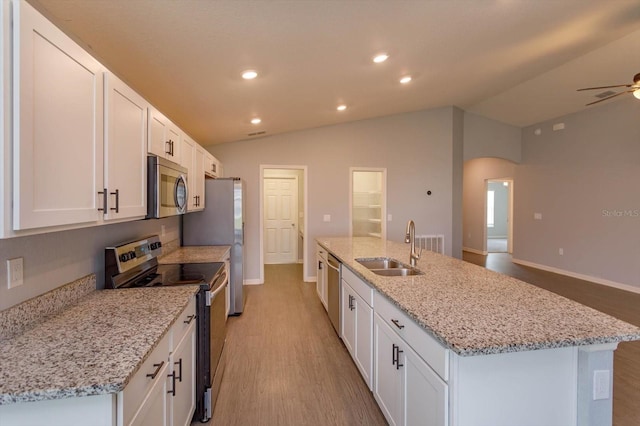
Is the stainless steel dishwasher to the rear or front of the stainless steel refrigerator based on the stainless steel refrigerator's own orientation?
to the front

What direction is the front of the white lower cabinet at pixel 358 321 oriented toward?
to the viewer's left

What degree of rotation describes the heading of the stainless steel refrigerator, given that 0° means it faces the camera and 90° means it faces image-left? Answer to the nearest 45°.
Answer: approximately 270°

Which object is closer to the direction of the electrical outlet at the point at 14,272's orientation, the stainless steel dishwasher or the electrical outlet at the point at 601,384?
the electrical outlet

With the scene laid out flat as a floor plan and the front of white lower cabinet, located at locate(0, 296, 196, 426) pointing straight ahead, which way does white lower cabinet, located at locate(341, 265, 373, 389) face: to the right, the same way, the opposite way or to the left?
the opposite way

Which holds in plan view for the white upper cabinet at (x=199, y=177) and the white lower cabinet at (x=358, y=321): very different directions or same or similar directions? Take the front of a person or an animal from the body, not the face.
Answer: very different directions

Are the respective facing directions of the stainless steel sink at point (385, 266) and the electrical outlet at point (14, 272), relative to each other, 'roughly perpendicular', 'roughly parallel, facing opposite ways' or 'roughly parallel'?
roughly parallel, facing opposite ways

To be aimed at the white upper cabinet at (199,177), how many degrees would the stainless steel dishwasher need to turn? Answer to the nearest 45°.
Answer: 0° — it already faces it

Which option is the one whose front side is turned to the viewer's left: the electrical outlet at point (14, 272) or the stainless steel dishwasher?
the stainless steel dishwasher

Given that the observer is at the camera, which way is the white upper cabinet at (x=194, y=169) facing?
facing to the right of the viewer

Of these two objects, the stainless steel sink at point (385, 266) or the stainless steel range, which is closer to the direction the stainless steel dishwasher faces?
the stainless steel range

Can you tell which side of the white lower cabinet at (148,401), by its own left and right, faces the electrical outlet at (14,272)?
back
